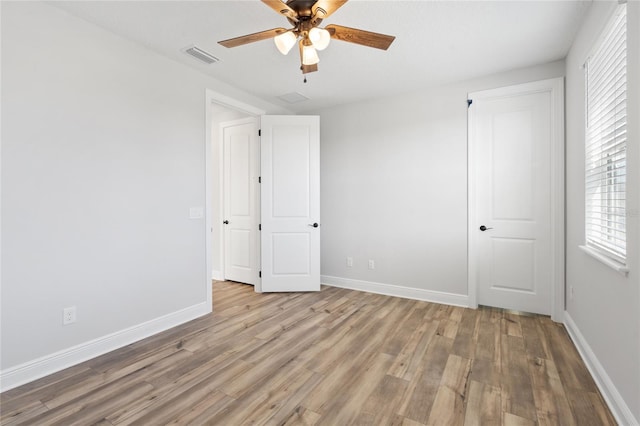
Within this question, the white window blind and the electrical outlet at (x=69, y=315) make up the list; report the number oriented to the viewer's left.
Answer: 1

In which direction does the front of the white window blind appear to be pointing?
to the viewer's left

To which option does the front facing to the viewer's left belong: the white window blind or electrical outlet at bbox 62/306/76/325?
the white window blind

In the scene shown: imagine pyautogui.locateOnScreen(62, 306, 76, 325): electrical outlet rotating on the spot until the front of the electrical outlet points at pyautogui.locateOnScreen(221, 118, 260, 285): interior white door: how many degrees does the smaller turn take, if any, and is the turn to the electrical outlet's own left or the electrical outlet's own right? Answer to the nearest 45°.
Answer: approximately 90° to the electrical outlet's own left

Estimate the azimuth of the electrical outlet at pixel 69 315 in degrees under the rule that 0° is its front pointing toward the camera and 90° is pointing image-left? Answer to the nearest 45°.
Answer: approximately 315°
